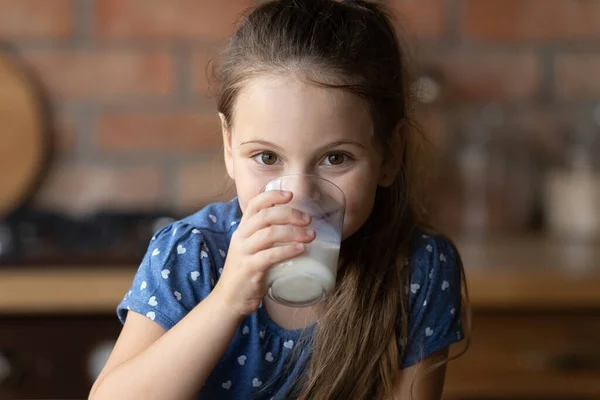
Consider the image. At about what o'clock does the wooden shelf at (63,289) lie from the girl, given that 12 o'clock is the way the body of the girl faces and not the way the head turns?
The wooden shelf is roughly at 5 o'clock from the girl.

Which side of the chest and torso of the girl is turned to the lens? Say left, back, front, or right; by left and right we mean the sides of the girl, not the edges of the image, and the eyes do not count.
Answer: front

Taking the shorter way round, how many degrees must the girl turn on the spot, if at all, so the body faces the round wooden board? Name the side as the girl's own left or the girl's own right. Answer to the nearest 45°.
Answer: approximately 135° to the girl's own right

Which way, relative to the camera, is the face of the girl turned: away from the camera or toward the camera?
toward the camera

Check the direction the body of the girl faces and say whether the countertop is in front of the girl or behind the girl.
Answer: behind

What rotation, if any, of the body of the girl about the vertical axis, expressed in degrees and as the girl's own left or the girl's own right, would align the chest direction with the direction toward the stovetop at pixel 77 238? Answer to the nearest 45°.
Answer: approximately 135° to the girl's own right
